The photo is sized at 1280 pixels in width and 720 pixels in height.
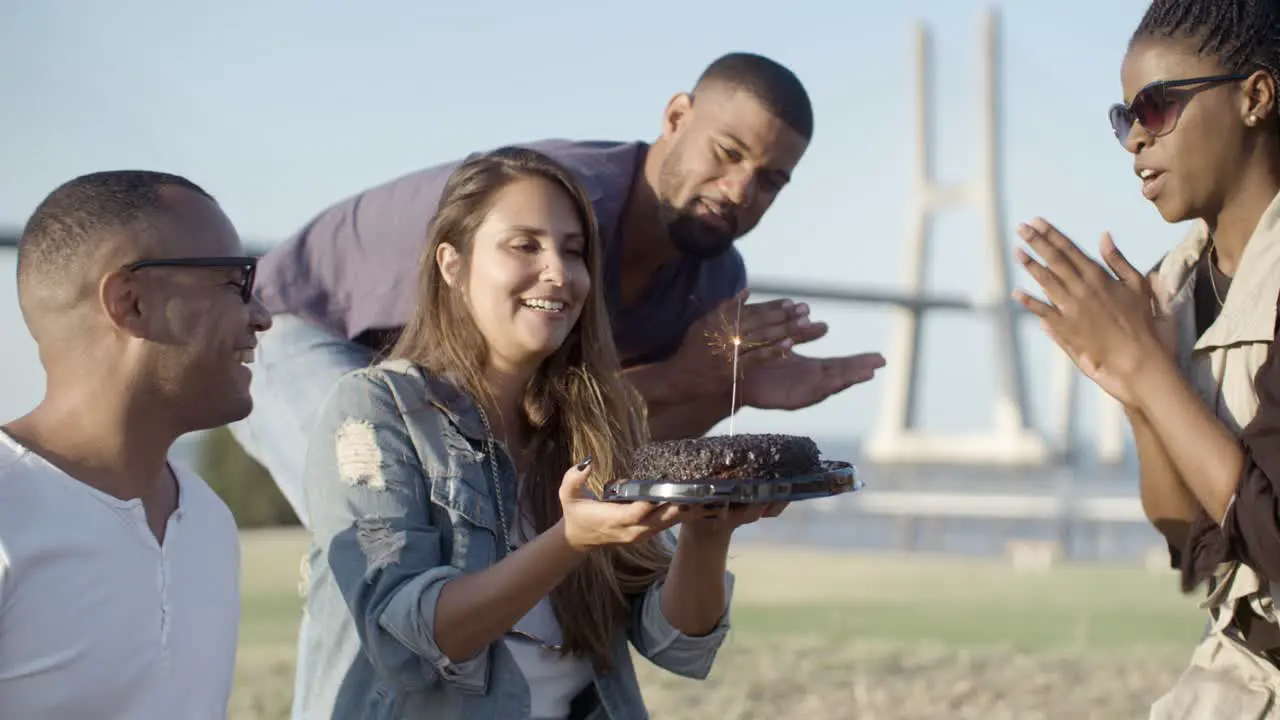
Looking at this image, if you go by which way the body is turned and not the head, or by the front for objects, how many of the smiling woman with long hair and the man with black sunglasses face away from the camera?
0

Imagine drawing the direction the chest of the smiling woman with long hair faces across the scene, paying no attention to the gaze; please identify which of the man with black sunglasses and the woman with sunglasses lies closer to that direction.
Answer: the woman with sunglasses

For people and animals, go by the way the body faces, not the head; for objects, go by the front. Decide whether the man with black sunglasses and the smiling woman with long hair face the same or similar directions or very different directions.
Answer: same or similar directions

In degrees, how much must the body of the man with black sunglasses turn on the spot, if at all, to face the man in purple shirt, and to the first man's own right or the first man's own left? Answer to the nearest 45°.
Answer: approximately 90° to the first man's own left

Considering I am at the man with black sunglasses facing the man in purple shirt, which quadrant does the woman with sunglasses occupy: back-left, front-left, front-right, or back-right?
front-right

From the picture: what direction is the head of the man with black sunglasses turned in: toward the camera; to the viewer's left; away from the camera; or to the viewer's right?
to the viewer's right

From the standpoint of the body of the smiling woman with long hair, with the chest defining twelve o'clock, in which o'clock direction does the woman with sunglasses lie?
The woman with sunglasses is roughly at 11 o'clock from the smiling woman with long hair.

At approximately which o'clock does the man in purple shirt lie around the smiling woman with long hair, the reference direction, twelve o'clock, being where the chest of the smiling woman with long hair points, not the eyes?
The man in purple shirt is roughly at 8 o'clock from the smiling woman with long hair.

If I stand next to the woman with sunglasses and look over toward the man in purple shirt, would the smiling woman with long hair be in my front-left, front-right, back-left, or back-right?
front-left

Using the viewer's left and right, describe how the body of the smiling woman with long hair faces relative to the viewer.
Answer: facing the viewer and to the right of the viewer

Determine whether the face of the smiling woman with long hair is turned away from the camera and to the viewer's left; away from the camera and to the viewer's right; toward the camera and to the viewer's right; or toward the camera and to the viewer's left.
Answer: toward the camera and to the viewer's right

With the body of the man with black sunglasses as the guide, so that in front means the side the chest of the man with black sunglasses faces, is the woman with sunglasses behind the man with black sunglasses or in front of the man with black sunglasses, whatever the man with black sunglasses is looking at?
in front

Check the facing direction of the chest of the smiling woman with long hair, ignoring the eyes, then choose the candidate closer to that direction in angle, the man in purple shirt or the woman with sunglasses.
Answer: the woman with sunglasses
